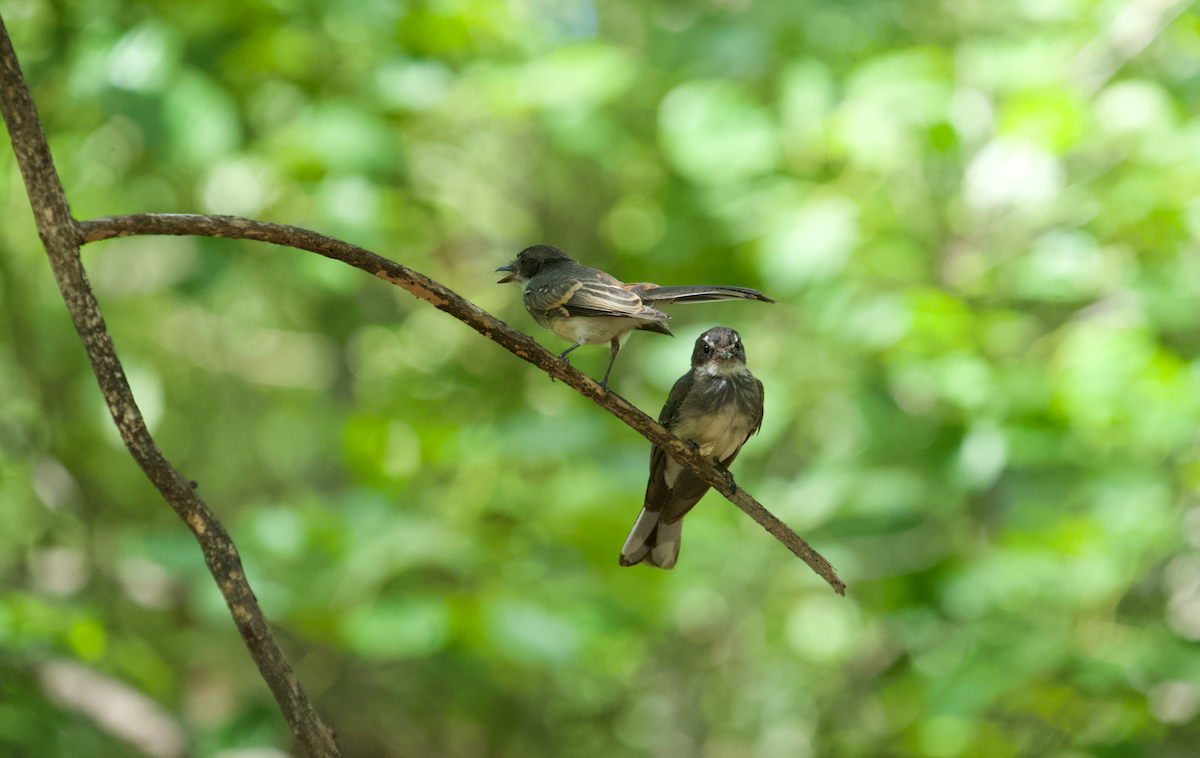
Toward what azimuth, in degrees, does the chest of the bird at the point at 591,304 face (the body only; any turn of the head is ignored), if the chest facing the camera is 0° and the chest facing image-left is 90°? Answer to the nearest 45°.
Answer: approximately 90°
